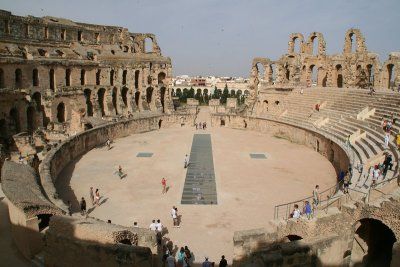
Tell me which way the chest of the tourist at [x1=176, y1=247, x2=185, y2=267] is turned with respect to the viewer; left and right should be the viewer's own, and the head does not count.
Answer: facing away from the viewer
